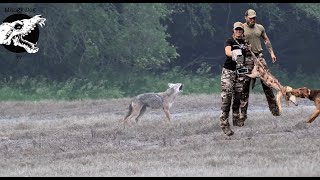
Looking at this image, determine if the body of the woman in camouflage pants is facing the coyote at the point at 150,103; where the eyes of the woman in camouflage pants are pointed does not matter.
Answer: no

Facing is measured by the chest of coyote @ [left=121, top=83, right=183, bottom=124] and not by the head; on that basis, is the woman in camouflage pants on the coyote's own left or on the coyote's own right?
on the coyote's own right

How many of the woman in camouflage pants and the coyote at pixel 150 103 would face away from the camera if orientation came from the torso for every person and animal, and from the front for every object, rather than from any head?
0

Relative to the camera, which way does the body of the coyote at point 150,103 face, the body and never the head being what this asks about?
to the viewer's right

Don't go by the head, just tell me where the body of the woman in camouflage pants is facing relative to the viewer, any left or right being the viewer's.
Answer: facing the viewer and to the right of the viewer

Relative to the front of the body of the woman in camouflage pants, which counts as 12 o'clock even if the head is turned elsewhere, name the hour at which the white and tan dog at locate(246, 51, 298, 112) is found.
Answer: The white and tan dog is roughly at 10 o'clock from the woman in camouflage pants.
